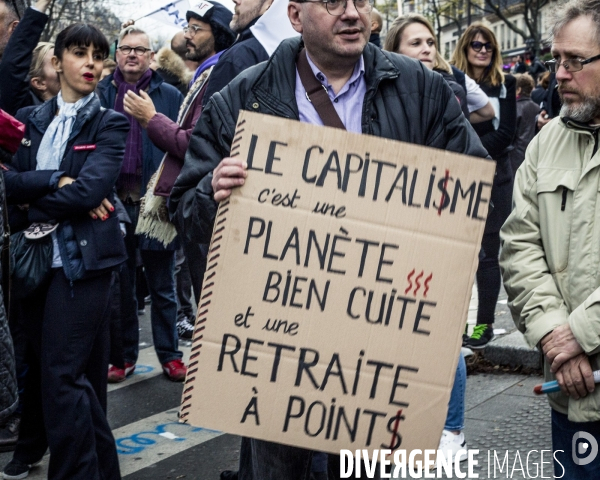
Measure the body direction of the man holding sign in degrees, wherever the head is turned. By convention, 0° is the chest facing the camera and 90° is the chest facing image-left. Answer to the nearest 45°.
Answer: approximately 0°

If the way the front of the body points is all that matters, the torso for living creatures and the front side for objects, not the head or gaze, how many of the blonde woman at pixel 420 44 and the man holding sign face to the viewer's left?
0

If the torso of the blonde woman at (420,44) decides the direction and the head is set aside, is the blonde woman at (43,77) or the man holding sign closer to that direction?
the man holding sign

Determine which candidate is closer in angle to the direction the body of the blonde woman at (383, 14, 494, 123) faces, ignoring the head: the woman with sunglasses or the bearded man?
the bearded man

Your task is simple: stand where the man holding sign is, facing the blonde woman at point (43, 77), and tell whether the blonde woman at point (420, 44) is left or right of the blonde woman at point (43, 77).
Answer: right

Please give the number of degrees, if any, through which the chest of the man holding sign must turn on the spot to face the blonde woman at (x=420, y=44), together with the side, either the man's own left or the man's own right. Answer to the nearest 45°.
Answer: approximately 180°

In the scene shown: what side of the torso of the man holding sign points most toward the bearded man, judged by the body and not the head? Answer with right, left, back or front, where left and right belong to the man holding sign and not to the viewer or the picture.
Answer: left

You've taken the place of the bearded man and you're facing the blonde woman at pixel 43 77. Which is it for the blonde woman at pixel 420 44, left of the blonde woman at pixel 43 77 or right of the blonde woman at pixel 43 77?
right

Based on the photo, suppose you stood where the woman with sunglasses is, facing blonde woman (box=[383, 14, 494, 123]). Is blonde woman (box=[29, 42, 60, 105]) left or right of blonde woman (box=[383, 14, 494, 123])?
right

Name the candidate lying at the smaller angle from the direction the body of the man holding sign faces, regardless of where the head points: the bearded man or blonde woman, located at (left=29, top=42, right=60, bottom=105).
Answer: the bearded man

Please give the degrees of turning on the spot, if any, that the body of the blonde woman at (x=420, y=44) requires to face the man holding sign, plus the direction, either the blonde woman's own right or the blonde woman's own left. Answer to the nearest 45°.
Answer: approximately 45° to the blonde woman's own right

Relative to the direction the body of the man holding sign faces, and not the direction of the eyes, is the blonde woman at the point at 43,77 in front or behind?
behind

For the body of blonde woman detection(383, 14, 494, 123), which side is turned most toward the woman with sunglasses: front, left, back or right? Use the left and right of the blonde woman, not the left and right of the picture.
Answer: left

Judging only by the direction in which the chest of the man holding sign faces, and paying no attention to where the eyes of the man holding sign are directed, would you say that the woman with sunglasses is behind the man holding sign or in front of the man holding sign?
behind
